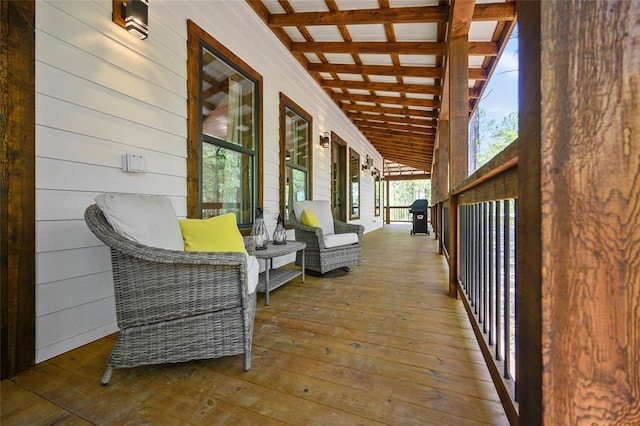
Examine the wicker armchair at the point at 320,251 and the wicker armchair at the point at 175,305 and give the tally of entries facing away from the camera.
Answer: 0

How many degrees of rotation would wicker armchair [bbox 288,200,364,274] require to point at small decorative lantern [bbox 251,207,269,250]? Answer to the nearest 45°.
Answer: approximately 90° to its right

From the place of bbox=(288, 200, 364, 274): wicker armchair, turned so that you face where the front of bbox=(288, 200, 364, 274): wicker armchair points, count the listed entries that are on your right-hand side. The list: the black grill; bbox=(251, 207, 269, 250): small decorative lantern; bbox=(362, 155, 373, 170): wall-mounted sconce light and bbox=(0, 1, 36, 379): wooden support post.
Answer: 2

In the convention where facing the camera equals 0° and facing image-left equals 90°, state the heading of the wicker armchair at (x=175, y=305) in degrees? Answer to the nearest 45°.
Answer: approximately 270°

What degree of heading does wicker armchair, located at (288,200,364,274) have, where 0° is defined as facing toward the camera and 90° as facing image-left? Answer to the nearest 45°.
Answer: approximately 315°

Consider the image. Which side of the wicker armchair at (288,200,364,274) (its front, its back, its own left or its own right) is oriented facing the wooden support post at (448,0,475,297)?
front

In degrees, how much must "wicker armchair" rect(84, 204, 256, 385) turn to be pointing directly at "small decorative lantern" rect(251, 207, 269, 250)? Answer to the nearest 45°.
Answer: approximately 45° to its left

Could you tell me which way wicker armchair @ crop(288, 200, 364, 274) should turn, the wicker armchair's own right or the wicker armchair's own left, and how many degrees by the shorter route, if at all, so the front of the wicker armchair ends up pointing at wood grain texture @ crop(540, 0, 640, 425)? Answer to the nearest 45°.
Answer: approximately 45° to the wicker armchair's own right

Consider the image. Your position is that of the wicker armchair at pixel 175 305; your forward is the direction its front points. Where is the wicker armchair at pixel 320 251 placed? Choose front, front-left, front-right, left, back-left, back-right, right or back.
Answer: front-left

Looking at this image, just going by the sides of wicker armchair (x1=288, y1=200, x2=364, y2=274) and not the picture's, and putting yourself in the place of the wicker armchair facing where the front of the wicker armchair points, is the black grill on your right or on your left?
on your left

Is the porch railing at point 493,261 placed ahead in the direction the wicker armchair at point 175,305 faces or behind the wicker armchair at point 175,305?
ahead

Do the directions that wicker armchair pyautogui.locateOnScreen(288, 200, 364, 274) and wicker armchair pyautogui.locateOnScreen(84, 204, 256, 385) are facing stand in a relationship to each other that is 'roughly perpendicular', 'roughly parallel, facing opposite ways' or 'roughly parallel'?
roughly perpendicular

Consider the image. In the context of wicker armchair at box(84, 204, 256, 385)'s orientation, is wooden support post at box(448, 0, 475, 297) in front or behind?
in front

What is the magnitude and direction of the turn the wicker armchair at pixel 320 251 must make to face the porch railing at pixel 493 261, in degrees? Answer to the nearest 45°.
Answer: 0° — it already faces it
